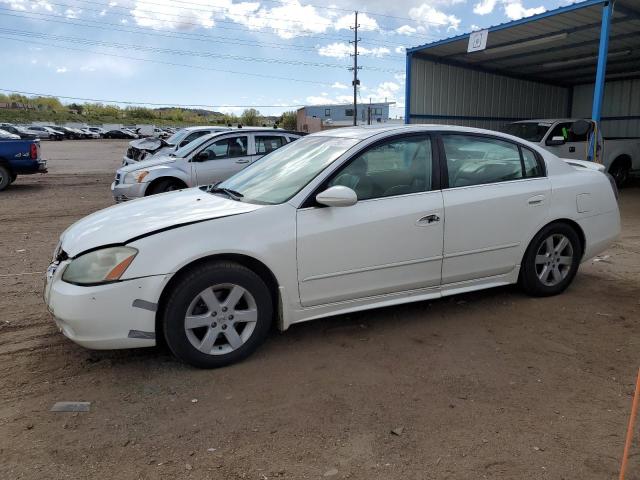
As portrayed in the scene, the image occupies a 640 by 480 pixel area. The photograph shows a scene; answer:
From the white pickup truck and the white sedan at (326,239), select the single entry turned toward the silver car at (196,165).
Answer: the white pickup truck

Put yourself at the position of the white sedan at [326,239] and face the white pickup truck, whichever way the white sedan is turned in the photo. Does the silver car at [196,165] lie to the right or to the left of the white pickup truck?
left

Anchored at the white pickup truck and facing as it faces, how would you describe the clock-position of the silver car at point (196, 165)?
The silver car is roughly at 12 o'clock from the white pickup truck.

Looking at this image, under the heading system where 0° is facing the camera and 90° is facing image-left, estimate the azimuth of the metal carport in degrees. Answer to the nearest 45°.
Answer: approximately 45°

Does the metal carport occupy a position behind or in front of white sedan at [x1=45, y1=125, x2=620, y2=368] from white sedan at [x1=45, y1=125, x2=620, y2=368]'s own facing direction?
behind

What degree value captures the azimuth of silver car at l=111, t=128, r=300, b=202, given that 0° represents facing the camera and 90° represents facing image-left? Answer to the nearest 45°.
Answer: approximately 45°

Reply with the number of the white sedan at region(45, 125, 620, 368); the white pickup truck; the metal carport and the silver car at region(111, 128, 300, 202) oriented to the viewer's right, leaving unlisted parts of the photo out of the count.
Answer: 0

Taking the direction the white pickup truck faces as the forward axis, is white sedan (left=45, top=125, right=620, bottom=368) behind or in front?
in front

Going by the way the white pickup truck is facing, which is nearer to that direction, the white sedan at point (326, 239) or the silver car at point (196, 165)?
the silver car

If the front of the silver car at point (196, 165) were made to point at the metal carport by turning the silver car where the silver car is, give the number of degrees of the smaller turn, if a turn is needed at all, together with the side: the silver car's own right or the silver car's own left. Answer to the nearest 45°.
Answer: approximately 180°

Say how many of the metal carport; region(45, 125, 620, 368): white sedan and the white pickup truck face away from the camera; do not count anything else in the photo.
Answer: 0

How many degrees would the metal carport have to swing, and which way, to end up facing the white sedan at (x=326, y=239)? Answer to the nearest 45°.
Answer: approximately 45° to its left

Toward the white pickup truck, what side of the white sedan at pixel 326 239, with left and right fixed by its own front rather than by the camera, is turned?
back

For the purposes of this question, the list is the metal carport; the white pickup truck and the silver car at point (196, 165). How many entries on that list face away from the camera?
0

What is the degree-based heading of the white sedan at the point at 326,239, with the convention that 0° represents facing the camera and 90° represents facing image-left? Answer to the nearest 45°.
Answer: approximately 45°

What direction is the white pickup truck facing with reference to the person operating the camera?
facing the viewer and to the left of the viewer
